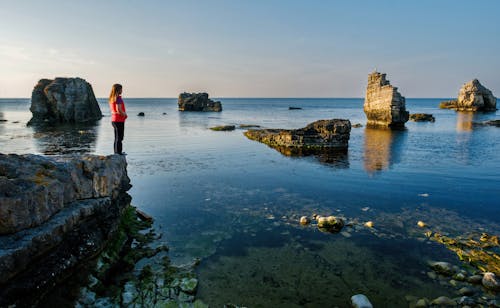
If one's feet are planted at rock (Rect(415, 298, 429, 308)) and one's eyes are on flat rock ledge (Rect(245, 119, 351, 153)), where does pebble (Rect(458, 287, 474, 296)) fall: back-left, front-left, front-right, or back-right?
front-right

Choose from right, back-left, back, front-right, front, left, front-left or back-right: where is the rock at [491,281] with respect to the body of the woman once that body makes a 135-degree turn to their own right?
left

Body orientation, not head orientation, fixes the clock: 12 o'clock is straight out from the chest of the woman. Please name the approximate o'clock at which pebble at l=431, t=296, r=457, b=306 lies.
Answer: The pebble is roughly at 2 o'clock from the woman.

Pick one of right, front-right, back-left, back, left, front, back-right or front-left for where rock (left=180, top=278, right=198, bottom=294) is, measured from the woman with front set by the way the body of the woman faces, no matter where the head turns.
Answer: right

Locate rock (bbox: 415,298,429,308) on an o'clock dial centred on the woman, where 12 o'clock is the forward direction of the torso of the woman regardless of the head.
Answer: The rock is roughly at 2 o'clock from the woman.

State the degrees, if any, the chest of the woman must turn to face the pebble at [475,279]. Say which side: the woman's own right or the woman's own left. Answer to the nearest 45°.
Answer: approximately 45° to the woman's own right

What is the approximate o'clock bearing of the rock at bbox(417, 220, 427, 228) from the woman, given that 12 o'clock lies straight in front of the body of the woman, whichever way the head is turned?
The rock is roughly at 1 o'clock from the woman.

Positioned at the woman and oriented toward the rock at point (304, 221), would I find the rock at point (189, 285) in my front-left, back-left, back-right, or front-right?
front-right

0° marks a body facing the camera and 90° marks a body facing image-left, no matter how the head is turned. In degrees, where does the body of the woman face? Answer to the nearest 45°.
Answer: approximately 270°

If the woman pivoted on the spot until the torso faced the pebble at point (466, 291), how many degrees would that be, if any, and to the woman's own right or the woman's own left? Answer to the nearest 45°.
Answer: approximately 45° to the woman's own right

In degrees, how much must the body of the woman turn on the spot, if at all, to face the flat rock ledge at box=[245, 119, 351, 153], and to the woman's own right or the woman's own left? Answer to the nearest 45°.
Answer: approximately 45° to the woman's own left
